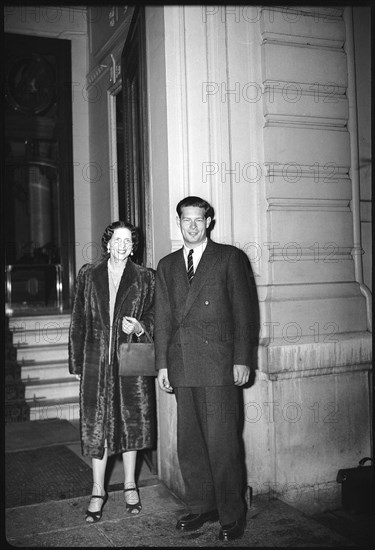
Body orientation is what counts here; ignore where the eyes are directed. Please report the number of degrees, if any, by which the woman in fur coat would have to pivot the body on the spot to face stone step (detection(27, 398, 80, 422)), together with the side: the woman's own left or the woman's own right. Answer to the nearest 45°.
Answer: approximately 180°

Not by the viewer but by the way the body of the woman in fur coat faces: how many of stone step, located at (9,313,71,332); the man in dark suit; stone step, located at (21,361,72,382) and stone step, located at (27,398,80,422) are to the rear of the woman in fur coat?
3

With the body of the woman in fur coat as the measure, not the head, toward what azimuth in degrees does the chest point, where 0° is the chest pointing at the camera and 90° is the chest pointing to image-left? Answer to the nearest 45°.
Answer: approximately 0°

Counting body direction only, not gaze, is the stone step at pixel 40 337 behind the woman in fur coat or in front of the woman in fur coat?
behind

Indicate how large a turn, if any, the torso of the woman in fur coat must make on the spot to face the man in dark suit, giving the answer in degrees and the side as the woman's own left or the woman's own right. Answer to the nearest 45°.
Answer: approximately 45° to the woman's own left

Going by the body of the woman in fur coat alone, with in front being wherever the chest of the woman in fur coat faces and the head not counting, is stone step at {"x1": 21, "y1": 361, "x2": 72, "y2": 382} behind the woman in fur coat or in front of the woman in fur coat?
behind

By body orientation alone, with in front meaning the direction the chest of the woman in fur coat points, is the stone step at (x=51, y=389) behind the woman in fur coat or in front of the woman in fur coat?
behind

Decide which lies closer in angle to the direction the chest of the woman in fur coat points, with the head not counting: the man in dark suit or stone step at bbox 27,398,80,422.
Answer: the man in dark suit

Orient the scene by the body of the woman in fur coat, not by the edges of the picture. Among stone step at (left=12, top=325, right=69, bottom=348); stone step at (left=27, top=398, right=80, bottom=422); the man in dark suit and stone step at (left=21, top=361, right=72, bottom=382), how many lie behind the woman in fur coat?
3
